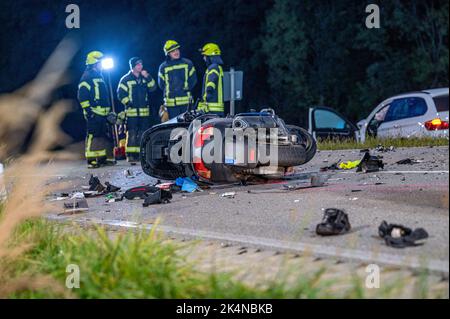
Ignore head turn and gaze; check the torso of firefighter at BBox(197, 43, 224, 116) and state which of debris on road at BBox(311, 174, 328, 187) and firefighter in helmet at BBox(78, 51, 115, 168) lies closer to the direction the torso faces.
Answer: the firefighter in helmet

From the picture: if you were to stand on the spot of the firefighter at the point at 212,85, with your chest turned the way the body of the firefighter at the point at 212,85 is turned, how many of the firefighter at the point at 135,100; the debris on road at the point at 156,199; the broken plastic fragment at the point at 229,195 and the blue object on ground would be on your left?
3

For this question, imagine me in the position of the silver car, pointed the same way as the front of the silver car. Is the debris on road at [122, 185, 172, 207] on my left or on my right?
on my left

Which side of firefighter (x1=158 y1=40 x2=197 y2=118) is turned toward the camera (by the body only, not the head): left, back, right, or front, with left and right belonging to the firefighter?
front

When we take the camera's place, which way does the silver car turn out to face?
facing away from the viewer and to the left of the viewer

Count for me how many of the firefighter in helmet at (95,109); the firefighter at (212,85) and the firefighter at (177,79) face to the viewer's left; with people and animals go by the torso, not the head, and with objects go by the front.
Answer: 1

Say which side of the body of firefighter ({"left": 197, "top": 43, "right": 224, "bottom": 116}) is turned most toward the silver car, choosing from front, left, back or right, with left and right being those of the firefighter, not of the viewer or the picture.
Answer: back

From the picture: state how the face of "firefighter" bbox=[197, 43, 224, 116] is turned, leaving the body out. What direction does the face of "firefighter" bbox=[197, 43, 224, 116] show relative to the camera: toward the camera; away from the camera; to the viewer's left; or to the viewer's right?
to the viewer's left

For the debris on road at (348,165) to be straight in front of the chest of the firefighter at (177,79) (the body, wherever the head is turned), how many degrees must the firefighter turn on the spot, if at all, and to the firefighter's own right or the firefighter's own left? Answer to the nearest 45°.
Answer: approximately 45° to the firefighter's own left

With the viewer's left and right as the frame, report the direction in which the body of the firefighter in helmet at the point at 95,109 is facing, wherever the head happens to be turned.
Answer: facing the viewer and to the right of the viewer

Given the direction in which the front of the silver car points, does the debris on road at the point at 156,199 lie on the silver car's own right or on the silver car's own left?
on the silver car's own left

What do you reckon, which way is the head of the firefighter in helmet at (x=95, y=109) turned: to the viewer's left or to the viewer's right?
to the viewer's right

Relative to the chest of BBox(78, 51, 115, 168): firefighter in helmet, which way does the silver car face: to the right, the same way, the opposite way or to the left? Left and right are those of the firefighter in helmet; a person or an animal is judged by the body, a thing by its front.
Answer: the opposite way

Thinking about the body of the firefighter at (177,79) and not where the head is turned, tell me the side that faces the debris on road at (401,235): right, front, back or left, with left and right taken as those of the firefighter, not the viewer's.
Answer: front

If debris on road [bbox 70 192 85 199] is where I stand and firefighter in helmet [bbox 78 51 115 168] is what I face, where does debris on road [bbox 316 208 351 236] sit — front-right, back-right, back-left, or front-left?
back-right

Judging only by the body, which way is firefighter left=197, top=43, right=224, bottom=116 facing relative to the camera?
to the viewer's left

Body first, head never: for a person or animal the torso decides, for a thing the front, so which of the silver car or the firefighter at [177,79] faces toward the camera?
the firefighter
